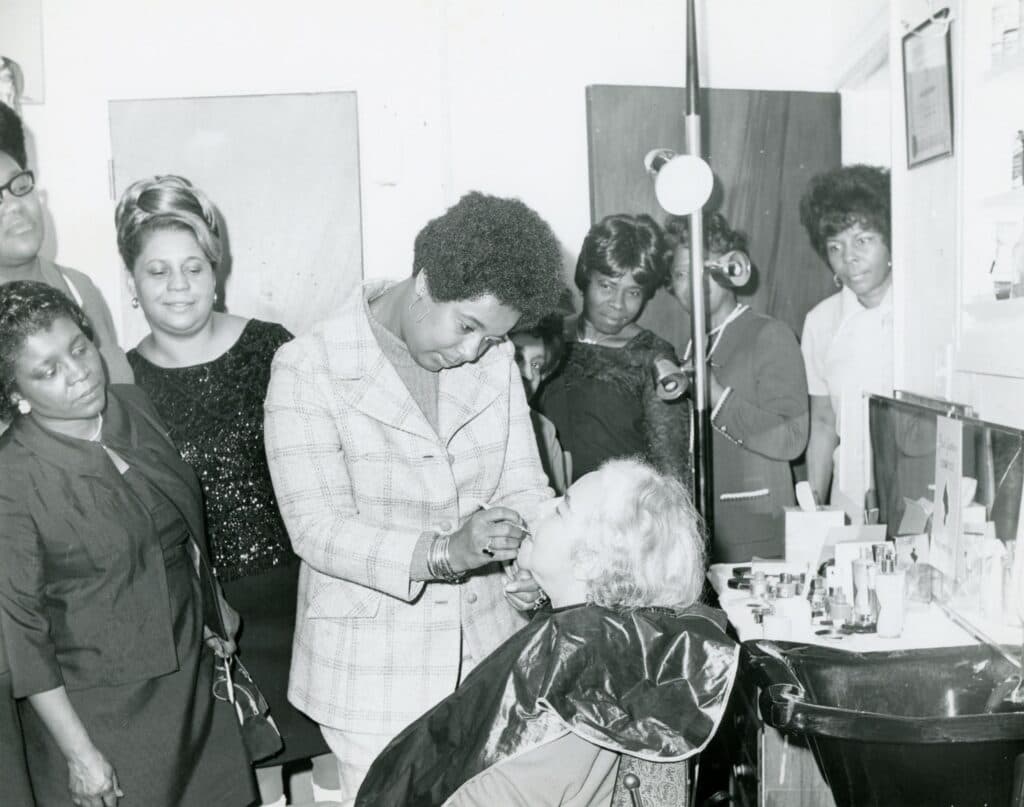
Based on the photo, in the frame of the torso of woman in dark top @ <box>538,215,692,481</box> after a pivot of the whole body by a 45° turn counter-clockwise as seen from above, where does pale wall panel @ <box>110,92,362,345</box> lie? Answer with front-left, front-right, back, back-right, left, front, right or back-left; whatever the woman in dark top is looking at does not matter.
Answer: back-right

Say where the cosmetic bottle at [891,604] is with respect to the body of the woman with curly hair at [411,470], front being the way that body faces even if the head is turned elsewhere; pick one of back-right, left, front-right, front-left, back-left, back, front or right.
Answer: front-left

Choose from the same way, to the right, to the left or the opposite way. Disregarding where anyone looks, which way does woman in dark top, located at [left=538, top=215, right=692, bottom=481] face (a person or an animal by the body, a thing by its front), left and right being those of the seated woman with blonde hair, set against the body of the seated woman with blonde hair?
to the left

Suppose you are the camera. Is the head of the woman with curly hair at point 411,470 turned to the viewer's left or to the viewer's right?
to the viewer's right

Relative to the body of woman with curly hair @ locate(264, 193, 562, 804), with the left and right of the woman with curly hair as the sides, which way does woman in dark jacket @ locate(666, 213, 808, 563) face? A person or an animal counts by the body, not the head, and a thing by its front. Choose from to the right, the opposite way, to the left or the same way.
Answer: to the right

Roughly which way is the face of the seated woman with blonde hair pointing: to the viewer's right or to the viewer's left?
to the viewer's left

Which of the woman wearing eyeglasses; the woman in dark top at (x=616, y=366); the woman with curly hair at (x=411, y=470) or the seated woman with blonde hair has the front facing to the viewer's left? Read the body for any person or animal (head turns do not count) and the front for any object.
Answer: the seated woman with blonde hair

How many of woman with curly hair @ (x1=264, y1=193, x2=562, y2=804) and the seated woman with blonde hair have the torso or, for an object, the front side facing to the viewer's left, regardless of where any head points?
1

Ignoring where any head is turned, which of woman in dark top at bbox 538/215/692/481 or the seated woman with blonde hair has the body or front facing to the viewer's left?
the seated woman with blonde hair

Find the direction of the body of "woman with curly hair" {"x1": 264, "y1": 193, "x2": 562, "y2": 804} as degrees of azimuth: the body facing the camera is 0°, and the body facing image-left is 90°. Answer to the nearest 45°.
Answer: approximately 315°

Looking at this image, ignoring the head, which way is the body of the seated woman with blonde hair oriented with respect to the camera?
to the viewer's left

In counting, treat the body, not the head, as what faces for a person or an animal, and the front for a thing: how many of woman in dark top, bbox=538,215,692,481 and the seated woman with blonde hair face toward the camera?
1
